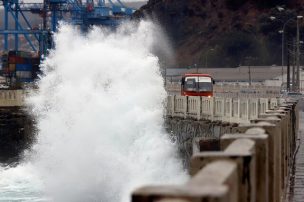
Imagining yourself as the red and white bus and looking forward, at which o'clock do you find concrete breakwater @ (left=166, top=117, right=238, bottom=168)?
The concrete breakwater is roughly at 12 o'clock from the red and white bus.

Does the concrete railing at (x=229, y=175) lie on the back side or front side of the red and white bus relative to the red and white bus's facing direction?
on the front side

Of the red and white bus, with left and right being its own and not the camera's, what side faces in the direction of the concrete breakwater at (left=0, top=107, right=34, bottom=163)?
right

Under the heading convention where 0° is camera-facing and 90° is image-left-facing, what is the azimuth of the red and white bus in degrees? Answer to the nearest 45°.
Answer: approximately 0°
